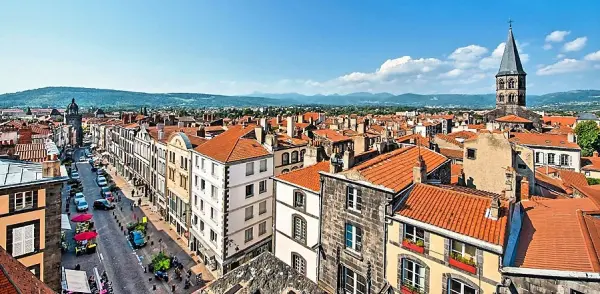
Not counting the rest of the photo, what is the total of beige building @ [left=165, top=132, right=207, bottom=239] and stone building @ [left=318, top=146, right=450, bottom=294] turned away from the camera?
0

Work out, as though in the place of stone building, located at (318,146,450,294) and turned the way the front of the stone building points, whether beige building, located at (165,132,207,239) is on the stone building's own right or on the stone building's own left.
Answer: on the stone building's own right

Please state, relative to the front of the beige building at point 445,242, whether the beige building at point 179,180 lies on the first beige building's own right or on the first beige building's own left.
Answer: on the first beige building's own right

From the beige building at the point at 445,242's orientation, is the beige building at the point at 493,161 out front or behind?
behind

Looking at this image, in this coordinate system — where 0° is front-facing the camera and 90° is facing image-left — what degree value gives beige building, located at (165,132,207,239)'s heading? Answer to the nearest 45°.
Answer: approximately 45°

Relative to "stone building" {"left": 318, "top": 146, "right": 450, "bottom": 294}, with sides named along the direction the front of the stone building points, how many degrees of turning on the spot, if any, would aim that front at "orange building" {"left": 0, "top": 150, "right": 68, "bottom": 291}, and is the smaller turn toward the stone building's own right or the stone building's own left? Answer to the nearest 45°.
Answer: approximately 45° to the stone building's own right

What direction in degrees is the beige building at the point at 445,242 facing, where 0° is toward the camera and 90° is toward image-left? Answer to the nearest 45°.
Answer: approximately 45°
